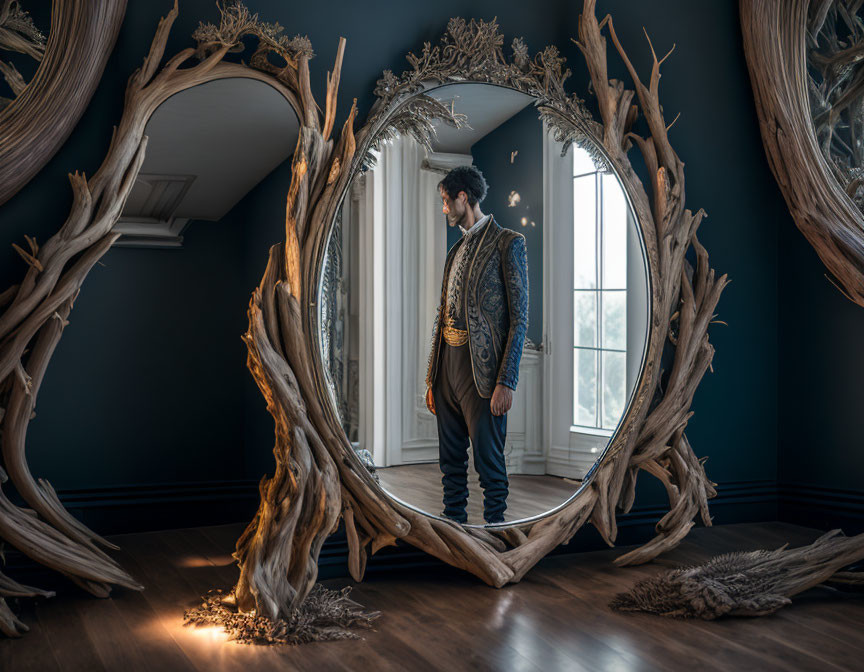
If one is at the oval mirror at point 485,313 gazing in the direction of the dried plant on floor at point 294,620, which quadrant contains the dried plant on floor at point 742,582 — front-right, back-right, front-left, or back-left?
back-left

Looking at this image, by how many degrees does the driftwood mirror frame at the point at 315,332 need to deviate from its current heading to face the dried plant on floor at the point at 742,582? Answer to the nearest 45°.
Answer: approximately 90° to its left

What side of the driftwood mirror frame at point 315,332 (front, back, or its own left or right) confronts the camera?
front

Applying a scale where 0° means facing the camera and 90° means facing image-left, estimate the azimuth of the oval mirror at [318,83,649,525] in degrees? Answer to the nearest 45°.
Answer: approximately 0°

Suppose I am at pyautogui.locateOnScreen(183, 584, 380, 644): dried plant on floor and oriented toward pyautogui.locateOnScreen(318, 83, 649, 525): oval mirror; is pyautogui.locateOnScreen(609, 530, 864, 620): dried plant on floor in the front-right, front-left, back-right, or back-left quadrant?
front-right
